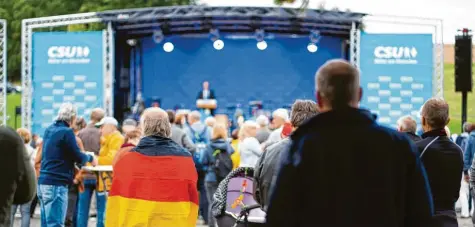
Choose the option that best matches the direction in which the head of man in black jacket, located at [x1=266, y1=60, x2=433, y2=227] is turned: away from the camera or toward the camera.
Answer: away from the camera

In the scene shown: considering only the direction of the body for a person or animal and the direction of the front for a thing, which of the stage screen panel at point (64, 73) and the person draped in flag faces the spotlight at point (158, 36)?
the person draped in flag

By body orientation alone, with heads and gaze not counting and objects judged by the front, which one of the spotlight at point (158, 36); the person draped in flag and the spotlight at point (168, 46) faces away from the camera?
the person draped in flag

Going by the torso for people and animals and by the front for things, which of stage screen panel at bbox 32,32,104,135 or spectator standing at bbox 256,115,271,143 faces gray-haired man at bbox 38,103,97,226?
the stage screen panel

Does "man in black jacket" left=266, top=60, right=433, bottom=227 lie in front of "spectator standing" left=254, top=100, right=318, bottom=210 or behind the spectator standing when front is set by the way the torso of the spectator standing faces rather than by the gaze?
behind

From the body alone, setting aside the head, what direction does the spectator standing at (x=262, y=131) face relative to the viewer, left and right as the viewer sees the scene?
facing away from the viewer

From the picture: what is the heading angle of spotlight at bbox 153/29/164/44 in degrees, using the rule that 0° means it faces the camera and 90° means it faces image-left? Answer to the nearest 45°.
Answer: approximately 0°

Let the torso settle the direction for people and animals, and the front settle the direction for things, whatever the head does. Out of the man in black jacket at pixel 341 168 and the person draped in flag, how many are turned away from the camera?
2

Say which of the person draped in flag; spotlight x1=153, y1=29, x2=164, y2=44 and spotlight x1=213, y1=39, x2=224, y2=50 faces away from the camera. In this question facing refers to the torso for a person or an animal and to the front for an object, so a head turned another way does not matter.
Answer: the person draped in flag

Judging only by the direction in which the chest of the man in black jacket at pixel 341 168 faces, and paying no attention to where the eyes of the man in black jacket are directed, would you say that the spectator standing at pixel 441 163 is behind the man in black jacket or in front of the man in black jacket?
in front

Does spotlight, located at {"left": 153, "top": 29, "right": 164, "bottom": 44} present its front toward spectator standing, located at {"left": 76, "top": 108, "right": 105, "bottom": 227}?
yes

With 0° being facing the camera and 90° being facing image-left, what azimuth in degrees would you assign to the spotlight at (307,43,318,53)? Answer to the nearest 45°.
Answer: approximately 0°

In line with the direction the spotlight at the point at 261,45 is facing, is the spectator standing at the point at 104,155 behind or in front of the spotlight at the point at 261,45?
in front

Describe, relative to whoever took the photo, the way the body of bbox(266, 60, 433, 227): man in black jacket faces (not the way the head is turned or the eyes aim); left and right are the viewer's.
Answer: facing away from the viewer

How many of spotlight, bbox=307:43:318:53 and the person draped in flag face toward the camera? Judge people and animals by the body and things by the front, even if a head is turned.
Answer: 1

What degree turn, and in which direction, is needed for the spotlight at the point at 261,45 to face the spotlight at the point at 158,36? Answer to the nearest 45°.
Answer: approximately 90° to its right

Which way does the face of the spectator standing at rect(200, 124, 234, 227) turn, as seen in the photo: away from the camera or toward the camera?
away from the camera

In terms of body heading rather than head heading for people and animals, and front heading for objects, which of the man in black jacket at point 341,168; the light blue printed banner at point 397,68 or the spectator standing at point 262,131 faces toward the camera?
the light blue printed banner
